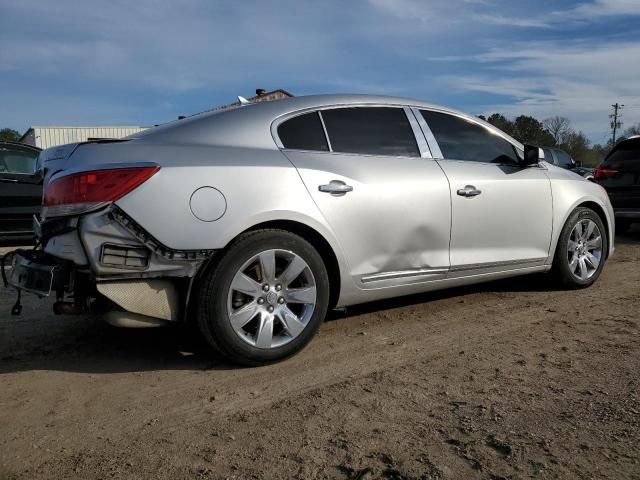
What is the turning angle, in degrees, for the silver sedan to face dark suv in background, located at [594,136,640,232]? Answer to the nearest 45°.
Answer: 0° — it already faces it

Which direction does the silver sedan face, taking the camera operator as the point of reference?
facing away from the viewer and to the right of the viewer

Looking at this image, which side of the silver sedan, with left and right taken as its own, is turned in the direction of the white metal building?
left

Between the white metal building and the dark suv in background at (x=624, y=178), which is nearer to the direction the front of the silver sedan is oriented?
the dark suv in background

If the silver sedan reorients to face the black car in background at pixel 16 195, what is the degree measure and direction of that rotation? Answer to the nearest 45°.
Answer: approximately 90° to its left

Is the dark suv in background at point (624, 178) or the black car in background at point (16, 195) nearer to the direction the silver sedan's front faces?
the dark suv in background
